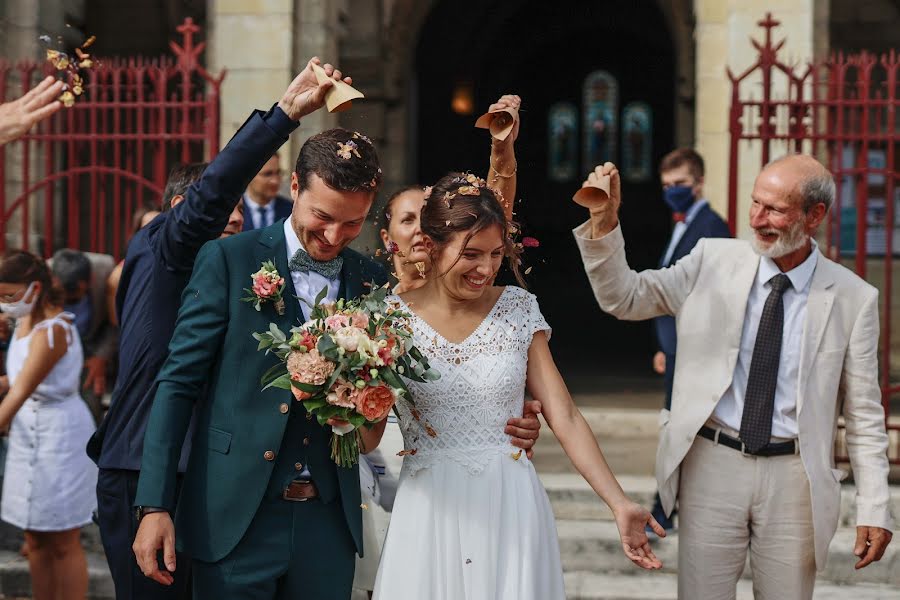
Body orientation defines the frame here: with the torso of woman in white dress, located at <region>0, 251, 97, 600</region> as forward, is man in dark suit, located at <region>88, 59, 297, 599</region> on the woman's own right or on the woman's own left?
on the woman's own left

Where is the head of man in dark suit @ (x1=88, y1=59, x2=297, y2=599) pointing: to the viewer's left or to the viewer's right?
to the viewer's right

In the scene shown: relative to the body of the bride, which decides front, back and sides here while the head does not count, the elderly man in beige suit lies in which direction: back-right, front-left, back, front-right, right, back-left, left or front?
back-left

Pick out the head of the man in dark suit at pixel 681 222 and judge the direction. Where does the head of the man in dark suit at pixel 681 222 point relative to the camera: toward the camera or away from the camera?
toward the camera

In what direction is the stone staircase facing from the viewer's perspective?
toward the camera

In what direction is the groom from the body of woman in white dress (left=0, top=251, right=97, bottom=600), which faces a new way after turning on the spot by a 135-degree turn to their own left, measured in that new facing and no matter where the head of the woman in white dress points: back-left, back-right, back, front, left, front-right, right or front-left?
right

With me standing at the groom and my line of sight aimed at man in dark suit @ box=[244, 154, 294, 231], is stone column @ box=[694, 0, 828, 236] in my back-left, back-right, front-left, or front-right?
front-right

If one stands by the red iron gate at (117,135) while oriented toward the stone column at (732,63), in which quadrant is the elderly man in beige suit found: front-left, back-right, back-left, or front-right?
front-right

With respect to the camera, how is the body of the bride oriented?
toward the camera

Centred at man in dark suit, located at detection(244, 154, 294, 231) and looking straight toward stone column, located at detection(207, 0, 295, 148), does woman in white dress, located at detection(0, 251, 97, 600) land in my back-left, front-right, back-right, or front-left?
back-left

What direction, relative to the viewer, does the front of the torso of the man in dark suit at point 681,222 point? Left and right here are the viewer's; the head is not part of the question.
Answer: facing the viewer and to the left of the viewer

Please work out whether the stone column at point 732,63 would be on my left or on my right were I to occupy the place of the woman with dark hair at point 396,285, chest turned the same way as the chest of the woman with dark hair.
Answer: on my left

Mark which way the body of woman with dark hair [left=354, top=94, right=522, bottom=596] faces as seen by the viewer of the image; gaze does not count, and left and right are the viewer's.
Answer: facing the viewer and to the right of the viewer
